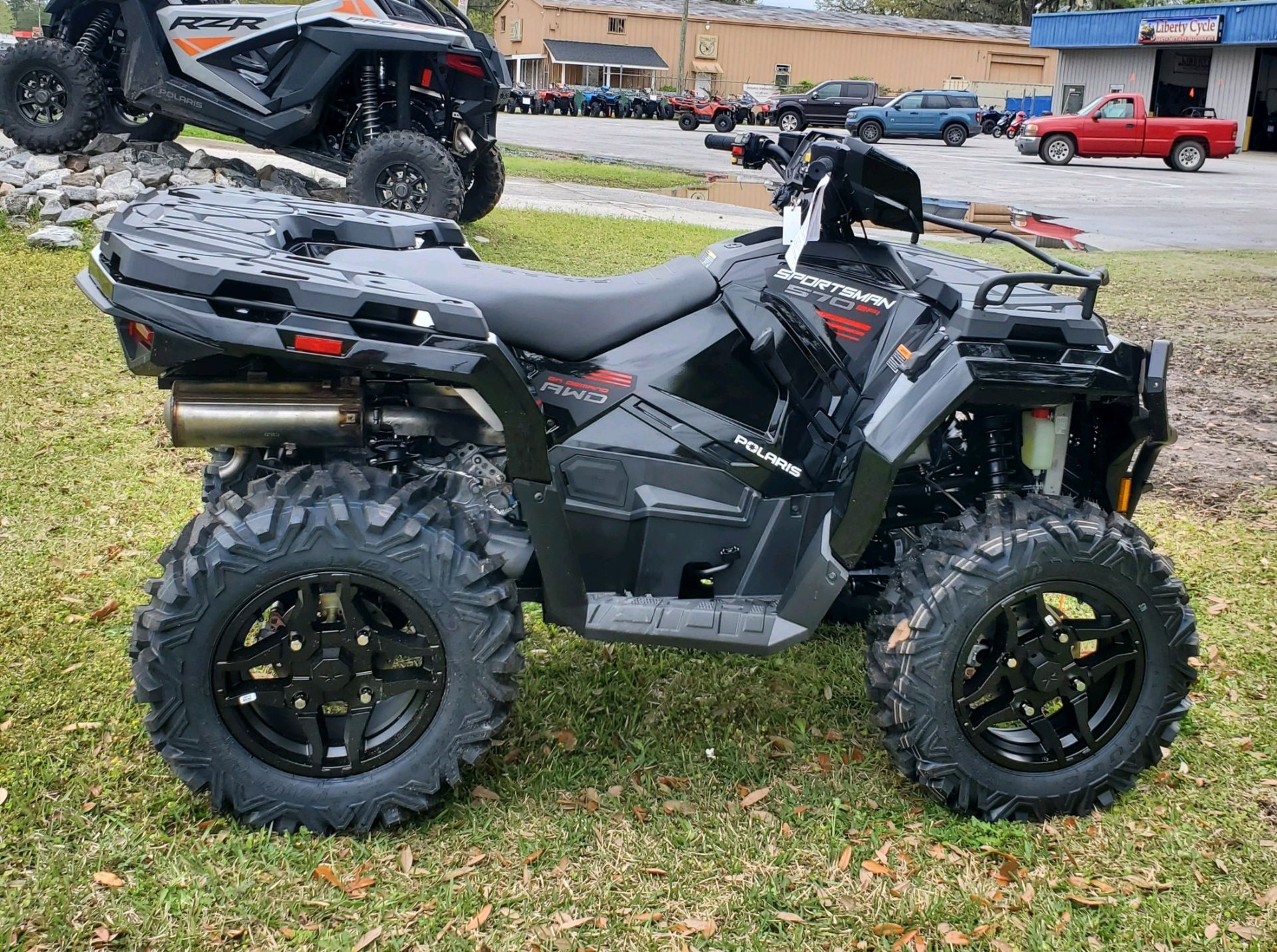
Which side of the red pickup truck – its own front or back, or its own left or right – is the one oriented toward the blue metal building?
right

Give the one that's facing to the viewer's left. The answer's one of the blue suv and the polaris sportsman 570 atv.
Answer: the blue suv

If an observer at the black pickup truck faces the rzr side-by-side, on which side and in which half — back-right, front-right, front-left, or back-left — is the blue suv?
front-left

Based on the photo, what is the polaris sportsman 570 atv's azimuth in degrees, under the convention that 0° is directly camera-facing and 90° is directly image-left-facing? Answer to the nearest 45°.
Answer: approximately 270°

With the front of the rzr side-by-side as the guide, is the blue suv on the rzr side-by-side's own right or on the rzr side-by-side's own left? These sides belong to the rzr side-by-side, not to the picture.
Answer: on the rzr side-by-side's own right

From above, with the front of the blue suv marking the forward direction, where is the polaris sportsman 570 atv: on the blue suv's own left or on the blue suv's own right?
on the blue suv's own left

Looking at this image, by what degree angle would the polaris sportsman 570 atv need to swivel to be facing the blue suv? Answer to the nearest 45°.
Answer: approximately 90° to its left

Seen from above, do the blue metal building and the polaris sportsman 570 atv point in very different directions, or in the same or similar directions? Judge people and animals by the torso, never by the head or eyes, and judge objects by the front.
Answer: very different directions

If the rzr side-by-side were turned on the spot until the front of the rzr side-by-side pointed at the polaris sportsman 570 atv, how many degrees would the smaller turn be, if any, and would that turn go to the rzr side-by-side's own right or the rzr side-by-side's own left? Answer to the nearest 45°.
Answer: approximately 135° to the rzr side-by-side's own left

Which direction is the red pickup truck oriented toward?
to the viewer's left

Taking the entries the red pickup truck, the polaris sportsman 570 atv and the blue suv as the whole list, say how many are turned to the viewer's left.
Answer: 2

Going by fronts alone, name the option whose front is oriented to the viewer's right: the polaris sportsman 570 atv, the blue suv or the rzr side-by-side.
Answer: the polaris sportsman 570 atv

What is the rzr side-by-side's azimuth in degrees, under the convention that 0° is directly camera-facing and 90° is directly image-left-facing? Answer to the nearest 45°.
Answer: approximately 135°

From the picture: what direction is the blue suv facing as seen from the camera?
to the viewer's left

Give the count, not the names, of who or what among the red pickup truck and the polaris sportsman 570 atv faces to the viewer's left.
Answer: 1

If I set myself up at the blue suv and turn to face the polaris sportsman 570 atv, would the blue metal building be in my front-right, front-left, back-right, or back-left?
back-left
